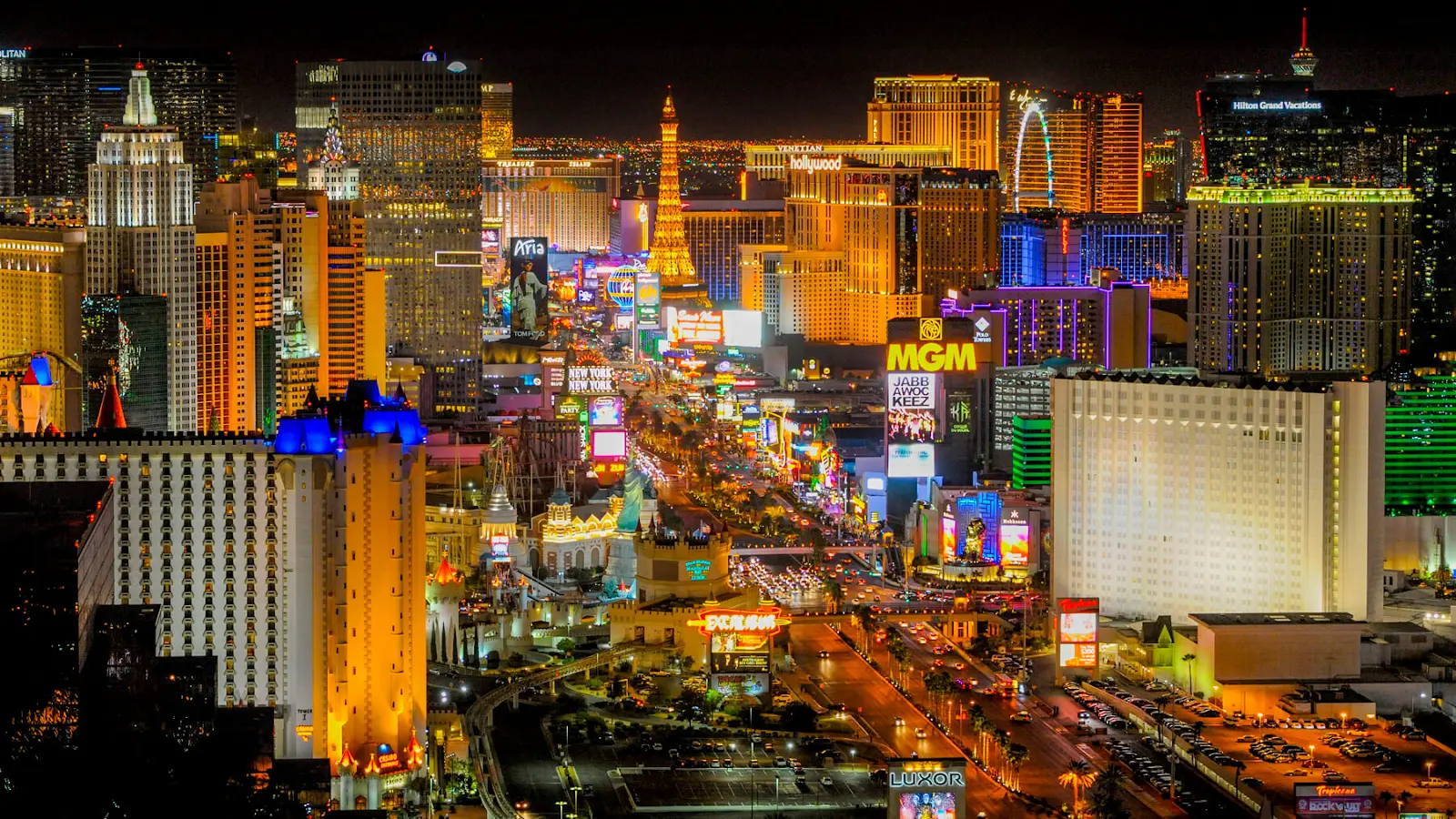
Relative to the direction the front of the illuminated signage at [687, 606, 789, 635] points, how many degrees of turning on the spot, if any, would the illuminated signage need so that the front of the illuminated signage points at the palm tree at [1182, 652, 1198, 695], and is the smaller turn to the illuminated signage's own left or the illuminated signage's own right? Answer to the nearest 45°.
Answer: approximately 90° to the illuminated signage's own left

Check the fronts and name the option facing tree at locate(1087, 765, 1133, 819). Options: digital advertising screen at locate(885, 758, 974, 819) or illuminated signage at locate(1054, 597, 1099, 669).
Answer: the illuminated signage

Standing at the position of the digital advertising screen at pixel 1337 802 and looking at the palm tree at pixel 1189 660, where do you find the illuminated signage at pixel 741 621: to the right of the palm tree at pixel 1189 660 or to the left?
left

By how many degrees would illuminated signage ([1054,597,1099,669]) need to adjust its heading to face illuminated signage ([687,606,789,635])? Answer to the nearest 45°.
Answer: approximately 90° to its right

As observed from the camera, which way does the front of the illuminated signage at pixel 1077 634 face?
facing the viewer

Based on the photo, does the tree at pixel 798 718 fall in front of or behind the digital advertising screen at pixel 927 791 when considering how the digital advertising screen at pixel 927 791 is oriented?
behind

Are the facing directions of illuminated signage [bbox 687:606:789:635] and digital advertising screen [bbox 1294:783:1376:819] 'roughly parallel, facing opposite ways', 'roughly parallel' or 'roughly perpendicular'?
roughly parallel

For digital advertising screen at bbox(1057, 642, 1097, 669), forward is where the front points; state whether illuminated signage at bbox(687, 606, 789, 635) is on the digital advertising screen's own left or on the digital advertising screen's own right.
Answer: on the digital advertising screen's own right

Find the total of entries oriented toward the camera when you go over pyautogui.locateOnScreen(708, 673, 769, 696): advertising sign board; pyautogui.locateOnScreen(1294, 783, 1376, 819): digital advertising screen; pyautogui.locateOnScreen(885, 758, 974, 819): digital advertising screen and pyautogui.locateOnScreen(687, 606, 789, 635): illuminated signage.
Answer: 4

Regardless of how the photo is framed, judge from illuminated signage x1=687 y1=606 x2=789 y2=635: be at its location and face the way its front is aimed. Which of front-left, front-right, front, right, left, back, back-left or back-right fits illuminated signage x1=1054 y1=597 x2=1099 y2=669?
left

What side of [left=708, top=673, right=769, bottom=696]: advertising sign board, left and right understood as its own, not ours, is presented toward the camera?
front

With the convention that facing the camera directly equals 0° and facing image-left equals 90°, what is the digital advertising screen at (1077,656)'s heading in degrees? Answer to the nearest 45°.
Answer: approximately 0°

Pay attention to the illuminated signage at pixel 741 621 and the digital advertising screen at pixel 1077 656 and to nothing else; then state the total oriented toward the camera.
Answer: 2

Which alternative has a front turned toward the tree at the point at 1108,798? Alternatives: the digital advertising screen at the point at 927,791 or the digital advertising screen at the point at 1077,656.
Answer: the digital advertising screen at the point at 1077,656
